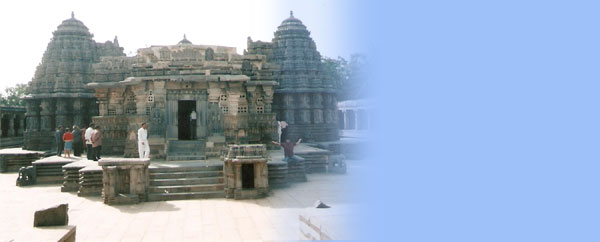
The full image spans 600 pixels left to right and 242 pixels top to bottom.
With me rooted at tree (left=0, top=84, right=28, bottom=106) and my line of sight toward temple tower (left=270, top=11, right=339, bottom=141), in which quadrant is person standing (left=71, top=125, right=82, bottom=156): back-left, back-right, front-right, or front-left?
front-right

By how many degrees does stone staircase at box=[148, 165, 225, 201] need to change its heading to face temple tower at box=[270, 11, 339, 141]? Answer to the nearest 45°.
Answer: approximately 135° to its left

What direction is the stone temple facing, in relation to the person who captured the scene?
facing the viewer

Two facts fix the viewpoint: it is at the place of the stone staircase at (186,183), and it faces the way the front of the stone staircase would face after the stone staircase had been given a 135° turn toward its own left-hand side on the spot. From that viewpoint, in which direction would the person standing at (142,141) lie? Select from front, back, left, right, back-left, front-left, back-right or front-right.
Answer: left

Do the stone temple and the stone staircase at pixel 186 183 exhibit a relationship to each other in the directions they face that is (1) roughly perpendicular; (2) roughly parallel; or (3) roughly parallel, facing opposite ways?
roughly parallel

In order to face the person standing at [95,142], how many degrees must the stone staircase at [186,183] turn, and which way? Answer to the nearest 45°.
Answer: approximately 135° to its right

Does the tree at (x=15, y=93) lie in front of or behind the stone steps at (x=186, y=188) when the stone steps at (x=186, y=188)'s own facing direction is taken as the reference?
behind

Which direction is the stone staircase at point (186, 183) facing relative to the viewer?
toward the camera

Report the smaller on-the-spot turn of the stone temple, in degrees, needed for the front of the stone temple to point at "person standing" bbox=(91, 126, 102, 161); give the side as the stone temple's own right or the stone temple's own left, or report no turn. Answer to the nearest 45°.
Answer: approximately 45° to the stone temple's own right

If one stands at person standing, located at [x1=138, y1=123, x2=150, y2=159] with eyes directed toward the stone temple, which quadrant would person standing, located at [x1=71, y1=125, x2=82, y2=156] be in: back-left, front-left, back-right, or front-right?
front-left
